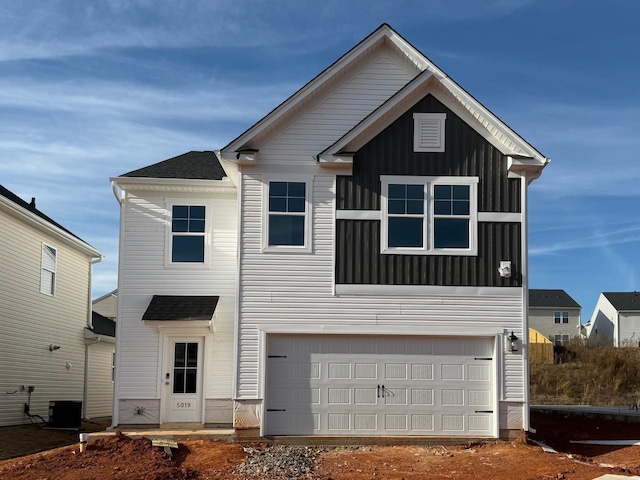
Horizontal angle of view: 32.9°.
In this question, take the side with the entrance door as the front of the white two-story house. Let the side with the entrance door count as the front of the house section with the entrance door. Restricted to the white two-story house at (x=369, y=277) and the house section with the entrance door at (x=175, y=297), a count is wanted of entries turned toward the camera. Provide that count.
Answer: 2

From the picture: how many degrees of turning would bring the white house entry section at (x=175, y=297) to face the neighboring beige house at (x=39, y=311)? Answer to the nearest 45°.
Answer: approximately 135° to its right

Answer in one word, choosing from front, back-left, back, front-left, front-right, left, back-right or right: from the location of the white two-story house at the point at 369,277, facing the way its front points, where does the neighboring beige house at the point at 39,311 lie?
back-right

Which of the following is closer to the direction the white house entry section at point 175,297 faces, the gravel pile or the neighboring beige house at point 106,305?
the gravel pile

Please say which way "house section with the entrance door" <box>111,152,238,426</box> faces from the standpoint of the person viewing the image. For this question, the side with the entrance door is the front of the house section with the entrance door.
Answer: facing the viewer
